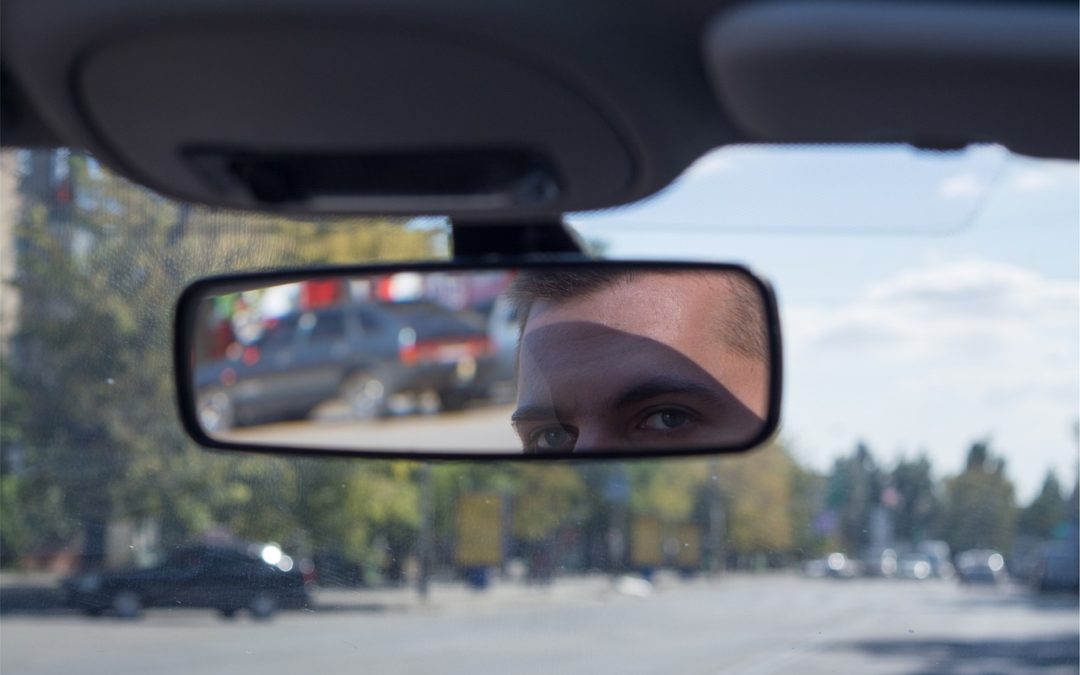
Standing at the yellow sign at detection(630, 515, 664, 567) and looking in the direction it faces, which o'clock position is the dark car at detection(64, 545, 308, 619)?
The dark car is roughly at 1 o'clock from the yellow sign.

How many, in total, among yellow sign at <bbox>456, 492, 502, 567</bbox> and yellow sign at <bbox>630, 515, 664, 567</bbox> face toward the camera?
2

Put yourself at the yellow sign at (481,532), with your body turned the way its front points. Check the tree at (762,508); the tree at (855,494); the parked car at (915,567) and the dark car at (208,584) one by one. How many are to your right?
1

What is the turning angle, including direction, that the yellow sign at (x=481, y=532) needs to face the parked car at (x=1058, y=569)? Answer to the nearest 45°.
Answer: approximately 45° to its left

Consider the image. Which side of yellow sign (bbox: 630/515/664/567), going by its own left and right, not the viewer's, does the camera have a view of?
front

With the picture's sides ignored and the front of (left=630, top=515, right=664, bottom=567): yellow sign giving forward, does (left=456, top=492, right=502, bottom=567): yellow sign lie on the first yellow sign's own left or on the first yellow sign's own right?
on the first yellow sign's own right

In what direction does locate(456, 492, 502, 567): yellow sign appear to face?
toward the camera

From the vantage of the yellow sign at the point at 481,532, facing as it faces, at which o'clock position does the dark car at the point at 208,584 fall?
The dark car is roughly at 1 o'clock from the yellow sign.
